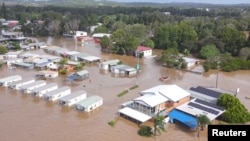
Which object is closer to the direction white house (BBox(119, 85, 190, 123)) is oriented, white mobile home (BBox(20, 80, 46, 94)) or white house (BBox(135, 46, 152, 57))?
the white mobile home

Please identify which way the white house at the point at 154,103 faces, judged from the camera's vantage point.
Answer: facing the viewer and to the left of the viewer

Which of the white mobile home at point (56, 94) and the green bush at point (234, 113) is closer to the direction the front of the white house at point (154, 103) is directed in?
the white mobile home

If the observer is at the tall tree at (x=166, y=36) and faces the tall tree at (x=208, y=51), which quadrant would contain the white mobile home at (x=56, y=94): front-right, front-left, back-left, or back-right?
front-right

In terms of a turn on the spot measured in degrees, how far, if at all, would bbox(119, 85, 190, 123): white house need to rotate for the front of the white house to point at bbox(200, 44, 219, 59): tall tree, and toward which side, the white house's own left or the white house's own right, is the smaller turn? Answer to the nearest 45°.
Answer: approximately 135° to the white house's own right

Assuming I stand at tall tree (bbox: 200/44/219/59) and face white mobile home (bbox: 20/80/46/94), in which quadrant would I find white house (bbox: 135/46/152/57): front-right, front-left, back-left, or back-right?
front-right

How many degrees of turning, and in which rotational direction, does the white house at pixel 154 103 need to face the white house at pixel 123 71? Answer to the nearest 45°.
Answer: approximately 135° to its right

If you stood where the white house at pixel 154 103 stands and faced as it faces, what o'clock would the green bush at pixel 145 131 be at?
The green bush is roughly at 11 o'clock from the white house.

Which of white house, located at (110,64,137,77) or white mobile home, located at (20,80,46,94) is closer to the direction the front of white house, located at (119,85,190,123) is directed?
the white mobile home

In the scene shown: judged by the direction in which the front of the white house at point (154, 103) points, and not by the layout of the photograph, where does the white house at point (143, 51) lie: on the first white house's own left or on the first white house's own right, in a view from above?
on the first white house's own right

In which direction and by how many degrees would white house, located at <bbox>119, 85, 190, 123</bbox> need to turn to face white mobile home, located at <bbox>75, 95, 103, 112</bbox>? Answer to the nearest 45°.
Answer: approximately 45° to its right

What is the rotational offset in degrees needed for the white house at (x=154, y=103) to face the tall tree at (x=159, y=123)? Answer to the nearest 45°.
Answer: approximately 45° to its left
